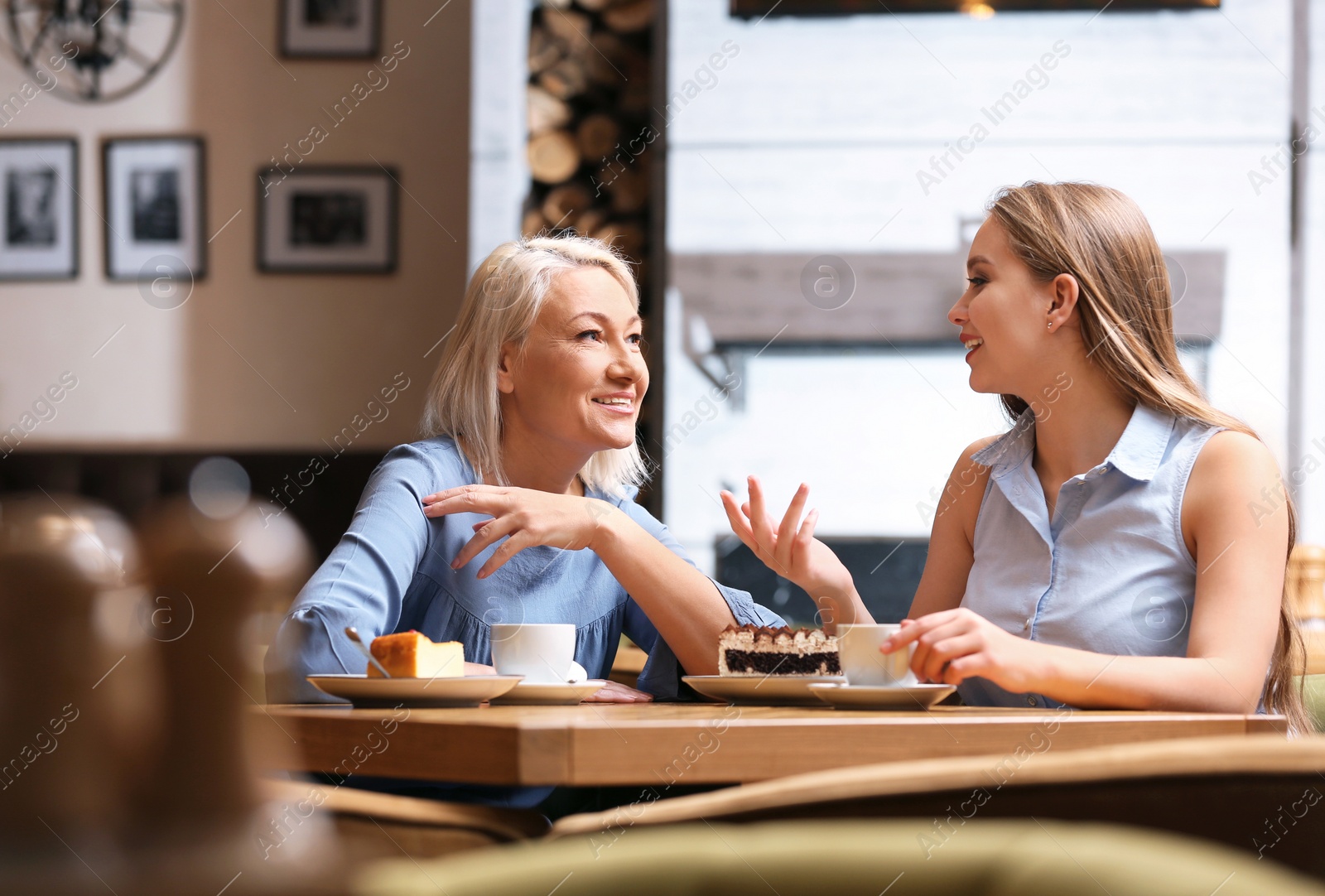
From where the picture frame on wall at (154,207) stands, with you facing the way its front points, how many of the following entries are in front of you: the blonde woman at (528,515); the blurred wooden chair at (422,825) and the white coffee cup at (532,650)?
3

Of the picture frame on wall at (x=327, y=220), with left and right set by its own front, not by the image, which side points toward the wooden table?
front

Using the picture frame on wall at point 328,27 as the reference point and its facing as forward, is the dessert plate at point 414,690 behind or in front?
in front

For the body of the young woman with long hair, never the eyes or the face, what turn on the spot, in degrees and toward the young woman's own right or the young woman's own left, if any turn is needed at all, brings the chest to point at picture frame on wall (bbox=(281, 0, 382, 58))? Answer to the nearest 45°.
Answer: approximately 90° to the young woman's own right

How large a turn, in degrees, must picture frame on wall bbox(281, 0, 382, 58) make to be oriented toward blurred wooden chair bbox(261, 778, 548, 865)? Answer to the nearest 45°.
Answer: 0° — it already faces it

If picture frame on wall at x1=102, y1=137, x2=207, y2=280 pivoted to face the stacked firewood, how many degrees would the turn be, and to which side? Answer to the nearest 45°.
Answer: approximately 45° to its left

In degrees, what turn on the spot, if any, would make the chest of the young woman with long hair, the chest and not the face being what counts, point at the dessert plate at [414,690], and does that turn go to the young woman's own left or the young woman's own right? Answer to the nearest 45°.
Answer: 0° — they already face it

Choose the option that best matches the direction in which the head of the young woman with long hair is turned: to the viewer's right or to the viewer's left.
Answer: to the viewer's left
